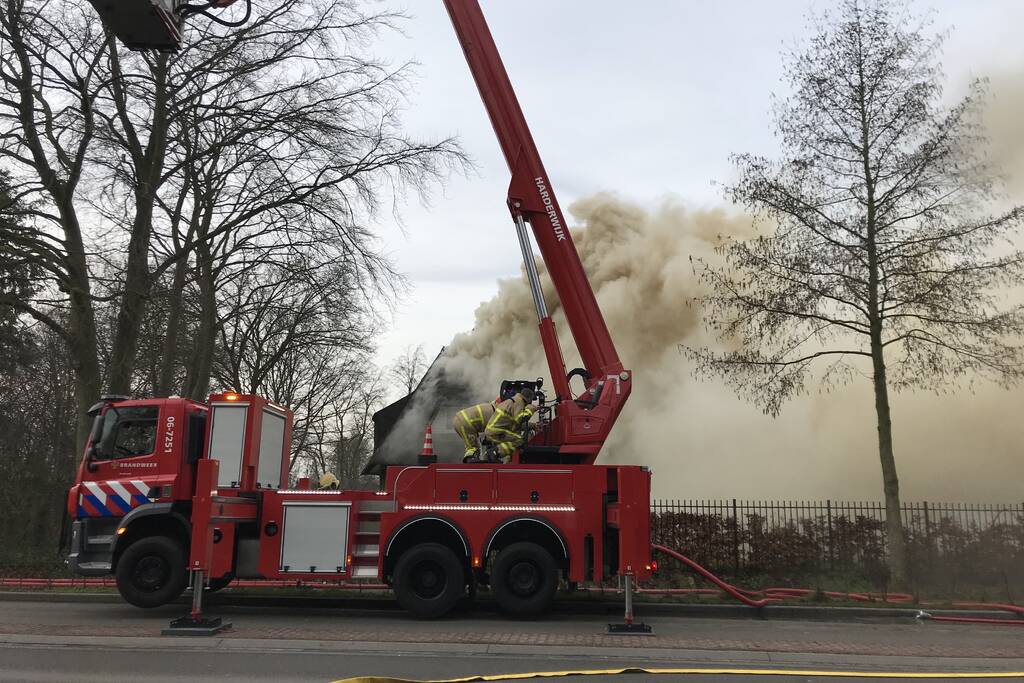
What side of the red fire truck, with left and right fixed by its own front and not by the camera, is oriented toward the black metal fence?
back

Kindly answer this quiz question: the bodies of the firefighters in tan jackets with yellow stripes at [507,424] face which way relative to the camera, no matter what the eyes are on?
to the viewer's right

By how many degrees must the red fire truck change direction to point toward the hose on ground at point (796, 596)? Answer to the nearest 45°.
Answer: approximately 180°

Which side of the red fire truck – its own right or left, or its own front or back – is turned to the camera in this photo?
left
